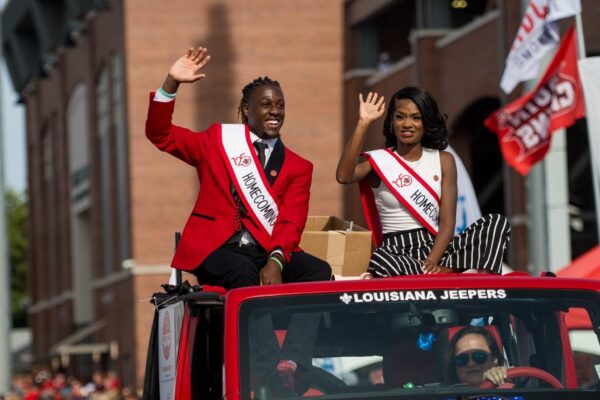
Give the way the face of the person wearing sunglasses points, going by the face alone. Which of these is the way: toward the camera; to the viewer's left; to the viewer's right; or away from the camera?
toward the camera

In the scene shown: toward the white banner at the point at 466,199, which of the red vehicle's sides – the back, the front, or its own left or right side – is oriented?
back

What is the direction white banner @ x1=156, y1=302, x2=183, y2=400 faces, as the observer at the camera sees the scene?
facing the viewer and to the left of the viewer

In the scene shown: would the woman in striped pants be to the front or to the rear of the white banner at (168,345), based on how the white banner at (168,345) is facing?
to the rear

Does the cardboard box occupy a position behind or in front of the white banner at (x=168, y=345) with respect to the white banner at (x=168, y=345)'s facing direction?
behind

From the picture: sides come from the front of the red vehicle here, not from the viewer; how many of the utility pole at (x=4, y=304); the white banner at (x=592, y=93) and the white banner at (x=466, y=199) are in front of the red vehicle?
0

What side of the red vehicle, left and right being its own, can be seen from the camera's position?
front

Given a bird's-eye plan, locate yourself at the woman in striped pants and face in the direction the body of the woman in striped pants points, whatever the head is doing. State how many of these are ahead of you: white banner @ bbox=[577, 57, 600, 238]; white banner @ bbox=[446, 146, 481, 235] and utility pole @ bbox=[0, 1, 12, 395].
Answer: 0

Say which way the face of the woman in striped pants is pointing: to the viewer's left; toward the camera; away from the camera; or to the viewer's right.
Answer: toward the camera

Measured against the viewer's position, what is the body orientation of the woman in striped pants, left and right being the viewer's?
facing the viewer
